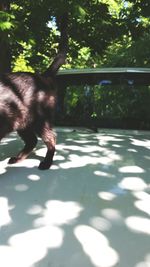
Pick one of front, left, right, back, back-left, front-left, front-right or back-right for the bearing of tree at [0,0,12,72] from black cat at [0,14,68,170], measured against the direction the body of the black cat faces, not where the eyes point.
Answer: right

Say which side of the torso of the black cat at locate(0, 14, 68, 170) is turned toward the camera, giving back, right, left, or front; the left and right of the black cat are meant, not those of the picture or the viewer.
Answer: left

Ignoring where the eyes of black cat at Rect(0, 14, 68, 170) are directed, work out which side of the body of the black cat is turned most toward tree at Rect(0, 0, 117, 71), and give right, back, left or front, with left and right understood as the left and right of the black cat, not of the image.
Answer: right
